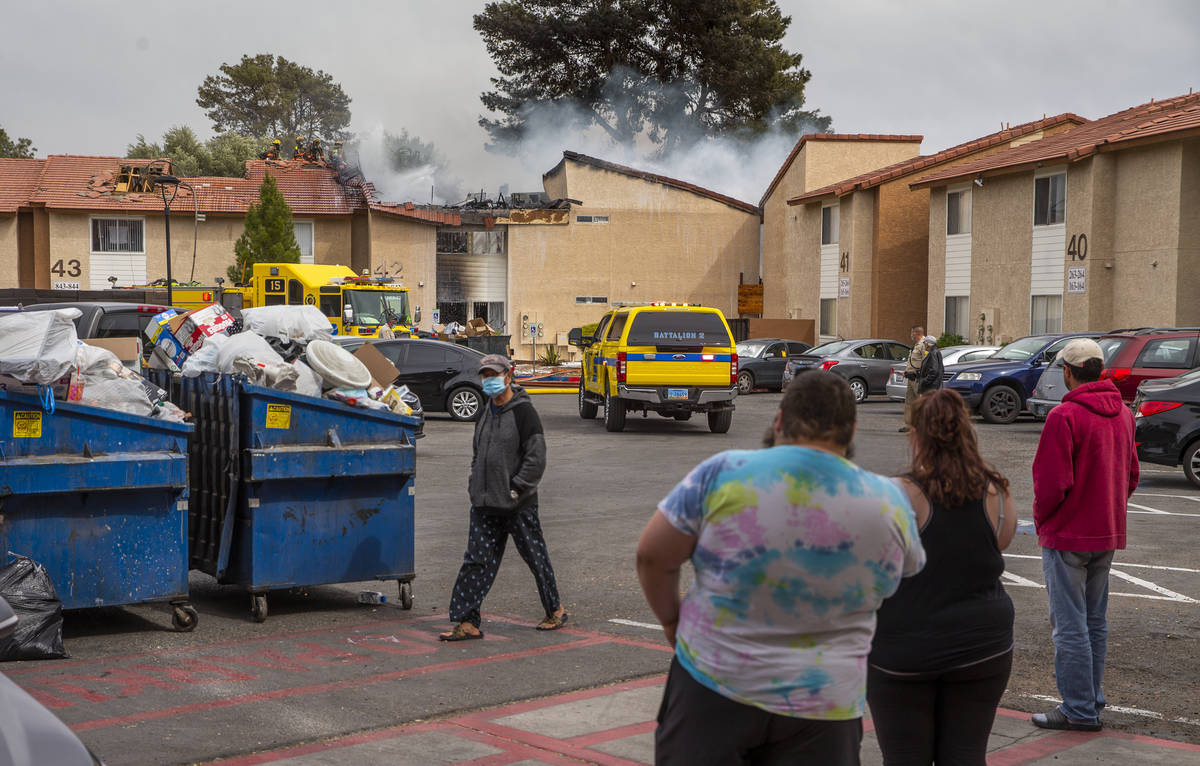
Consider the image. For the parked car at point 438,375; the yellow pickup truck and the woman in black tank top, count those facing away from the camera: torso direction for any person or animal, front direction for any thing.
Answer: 2

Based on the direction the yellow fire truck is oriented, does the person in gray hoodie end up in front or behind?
in front

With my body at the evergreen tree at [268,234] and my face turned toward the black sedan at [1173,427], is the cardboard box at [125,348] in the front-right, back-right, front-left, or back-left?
front-right

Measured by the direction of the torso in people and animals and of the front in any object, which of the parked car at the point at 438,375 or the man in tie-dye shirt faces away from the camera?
the man in tie-dye shirt

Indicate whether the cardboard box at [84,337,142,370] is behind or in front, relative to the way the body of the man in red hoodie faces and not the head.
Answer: in front

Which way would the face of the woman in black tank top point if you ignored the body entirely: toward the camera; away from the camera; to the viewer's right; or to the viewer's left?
away from the camera

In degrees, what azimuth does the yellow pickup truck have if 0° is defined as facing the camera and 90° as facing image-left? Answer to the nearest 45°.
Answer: approximately 180°

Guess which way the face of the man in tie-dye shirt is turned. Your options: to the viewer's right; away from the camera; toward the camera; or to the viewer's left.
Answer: away from the camera

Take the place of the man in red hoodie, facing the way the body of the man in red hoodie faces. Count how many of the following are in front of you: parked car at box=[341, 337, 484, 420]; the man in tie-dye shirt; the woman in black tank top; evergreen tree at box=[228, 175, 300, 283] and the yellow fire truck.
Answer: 3

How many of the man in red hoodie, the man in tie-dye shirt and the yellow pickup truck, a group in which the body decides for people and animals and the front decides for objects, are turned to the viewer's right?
0

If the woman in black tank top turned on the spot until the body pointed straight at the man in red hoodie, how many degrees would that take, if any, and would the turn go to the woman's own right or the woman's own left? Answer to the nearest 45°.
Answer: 0° — they already face them

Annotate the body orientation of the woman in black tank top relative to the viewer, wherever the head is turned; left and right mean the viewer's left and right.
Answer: facing away from the viewer

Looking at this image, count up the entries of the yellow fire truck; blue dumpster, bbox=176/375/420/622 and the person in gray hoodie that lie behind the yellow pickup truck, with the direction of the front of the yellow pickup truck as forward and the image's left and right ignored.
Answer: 2

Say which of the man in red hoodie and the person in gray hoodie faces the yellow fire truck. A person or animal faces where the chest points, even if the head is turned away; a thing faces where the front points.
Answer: the man in red hoodie

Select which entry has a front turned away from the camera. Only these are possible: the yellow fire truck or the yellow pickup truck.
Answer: the yellow pickup truck

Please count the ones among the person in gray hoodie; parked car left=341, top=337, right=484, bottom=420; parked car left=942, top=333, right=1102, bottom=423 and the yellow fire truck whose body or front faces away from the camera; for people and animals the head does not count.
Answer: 0

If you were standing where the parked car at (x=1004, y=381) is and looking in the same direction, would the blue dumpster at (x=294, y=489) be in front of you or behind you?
in front

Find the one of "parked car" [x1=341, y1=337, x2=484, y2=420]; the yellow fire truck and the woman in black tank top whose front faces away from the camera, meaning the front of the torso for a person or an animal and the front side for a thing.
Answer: the woman in black tank top

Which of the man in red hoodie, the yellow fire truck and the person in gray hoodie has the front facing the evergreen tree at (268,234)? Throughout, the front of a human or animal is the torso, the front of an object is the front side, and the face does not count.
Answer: the man in red hoodie

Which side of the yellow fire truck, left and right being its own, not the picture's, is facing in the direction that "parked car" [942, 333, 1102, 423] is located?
front
